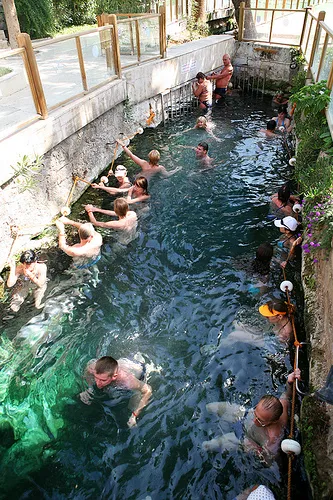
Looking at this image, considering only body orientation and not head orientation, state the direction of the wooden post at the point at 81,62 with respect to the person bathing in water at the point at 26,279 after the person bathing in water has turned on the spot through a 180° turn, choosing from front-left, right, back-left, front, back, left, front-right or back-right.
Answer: front-right

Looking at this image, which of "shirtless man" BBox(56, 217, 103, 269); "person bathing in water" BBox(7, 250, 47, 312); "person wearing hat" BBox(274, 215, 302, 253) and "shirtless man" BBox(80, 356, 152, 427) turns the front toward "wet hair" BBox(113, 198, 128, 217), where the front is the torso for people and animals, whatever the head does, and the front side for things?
the person wearing hat

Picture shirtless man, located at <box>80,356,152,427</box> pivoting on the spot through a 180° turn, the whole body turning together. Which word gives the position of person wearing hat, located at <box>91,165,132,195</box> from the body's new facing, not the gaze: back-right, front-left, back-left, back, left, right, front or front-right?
front-left

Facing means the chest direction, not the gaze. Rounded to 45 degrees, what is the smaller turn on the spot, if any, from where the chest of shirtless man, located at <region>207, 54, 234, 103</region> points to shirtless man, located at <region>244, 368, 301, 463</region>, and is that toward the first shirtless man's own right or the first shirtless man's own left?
approximately 45° to the first shirtless man's own left

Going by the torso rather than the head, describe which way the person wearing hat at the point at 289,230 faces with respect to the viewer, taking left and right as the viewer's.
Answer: facing to the left of the viewer

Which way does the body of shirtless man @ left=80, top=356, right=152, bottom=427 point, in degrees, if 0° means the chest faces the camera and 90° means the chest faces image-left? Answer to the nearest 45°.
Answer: approximately 45°

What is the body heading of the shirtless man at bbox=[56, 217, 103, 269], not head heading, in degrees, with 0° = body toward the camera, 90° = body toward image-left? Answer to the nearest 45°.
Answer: approximately 135°

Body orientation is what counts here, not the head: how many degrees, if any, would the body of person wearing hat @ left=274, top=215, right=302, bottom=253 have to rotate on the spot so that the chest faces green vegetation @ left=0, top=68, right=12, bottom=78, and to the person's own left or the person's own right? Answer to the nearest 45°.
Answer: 0° — they already face it

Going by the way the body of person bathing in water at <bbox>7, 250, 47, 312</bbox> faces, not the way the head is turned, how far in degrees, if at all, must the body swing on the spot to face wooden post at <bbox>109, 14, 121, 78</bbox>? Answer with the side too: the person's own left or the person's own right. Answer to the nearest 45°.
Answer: approximately 135° to the person's own left

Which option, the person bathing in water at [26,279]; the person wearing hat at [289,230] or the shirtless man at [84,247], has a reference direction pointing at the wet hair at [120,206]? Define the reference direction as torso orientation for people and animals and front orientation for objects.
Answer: the person wearing hat

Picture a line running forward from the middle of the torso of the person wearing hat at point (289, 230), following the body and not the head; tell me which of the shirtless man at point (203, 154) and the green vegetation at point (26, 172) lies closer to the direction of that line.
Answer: the green vegetation

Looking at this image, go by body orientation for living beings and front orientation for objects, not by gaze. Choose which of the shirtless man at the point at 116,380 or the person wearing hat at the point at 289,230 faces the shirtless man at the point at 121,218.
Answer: the person wearing hat

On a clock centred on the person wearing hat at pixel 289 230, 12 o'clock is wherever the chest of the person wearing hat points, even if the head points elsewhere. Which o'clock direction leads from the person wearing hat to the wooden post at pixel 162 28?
The wooden post is roughly at 2 o'clock from the person wearing hat.
